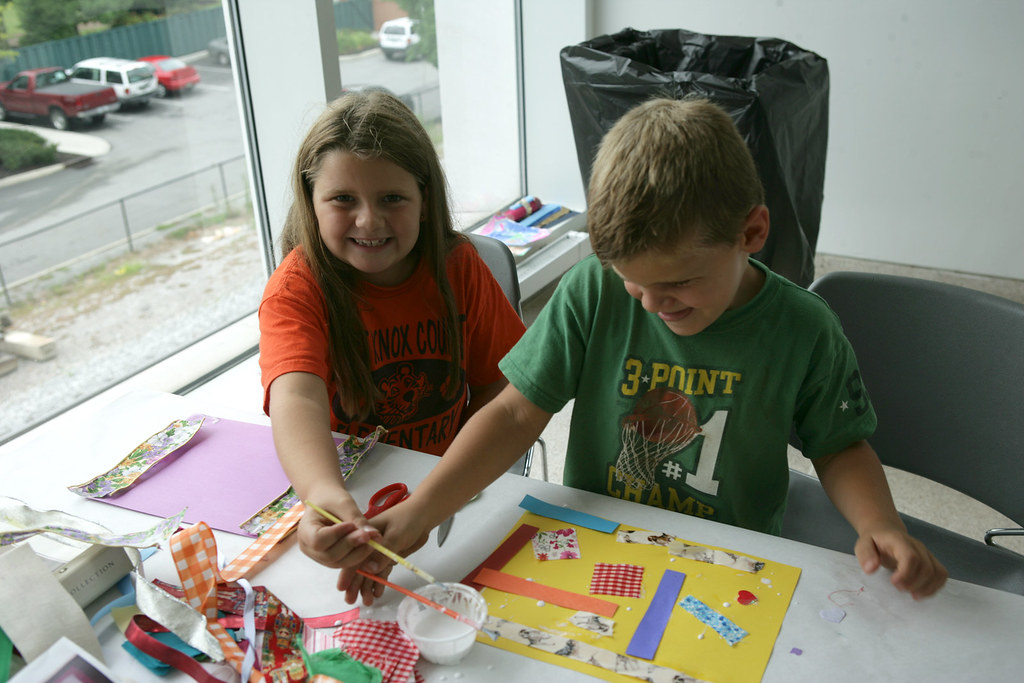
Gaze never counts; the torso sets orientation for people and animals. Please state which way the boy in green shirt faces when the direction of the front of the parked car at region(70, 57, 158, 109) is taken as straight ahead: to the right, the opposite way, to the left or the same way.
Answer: to the left

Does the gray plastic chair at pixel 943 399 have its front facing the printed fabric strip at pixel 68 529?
yes

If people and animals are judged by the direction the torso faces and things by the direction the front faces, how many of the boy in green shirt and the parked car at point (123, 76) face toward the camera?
1

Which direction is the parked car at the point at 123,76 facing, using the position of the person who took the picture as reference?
facing away from the viewer and to the left of the viewer

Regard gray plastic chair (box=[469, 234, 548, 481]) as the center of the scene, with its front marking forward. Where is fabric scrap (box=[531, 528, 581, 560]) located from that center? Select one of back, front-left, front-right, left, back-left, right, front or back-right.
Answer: front-left

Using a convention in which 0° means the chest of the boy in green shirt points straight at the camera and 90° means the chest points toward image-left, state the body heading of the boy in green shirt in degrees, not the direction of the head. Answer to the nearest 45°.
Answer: approximately 0°

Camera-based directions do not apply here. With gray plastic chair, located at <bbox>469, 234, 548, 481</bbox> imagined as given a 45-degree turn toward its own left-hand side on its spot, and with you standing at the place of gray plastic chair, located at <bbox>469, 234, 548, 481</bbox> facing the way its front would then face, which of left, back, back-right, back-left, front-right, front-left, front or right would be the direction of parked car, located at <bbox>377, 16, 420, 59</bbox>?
back
